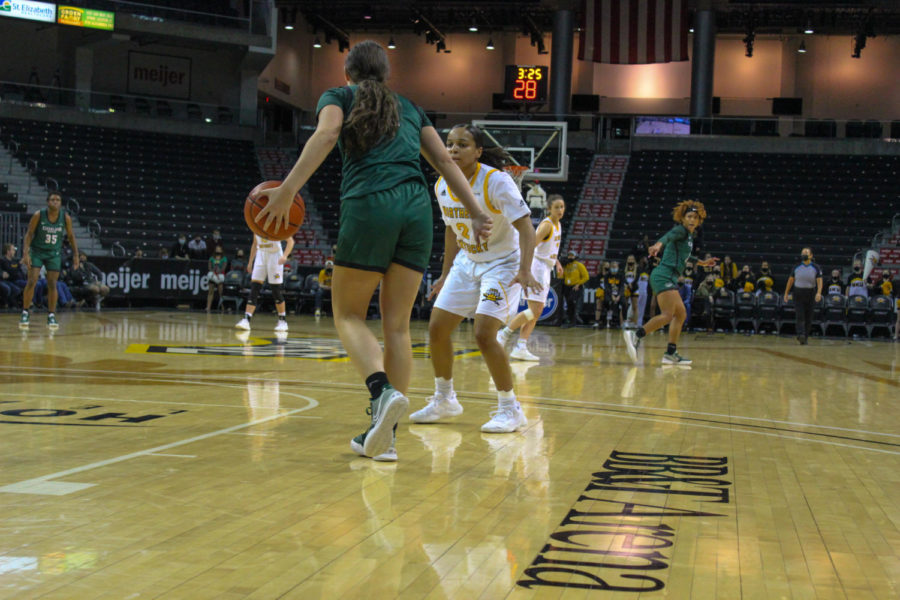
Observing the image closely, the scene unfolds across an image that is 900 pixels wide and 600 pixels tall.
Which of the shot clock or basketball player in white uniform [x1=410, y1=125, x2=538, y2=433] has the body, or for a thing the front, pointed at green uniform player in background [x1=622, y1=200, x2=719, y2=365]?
the shot clock

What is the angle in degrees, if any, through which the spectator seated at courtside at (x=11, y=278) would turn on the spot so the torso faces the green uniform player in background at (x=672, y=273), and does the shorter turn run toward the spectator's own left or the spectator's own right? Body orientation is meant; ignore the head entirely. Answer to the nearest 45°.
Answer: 0° — they already face them

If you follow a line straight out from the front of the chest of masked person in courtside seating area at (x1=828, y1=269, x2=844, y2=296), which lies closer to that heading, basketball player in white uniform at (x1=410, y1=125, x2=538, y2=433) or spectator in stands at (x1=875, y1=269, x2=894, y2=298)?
the basketball player in white uniform

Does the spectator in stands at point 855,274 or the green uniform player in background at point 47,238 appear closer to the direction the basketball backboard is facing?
the green uniform player in background

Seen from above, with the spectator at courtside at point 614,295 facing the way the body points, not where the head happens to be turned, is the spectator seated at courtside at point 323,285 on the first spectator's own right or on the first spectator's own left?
on the first spectator's own right

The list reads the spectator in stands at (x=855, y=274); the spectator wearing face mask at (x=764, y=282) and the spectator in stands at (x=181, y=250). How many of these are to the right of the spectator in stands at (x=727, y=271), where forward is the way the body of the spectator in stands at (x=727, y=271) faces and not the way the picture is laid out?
1

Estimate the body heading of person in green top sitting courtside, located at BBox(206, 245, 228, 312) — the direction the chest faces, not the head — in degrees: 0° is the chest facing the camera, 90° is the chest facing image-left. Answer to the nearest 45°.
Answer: approximately 0°

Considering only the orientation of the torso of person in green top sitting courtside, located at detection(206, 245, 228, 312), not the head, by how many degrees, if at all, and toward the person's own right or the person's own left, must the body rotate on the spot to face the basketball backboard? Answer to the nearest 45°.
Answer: approximately 90° to the person's own left

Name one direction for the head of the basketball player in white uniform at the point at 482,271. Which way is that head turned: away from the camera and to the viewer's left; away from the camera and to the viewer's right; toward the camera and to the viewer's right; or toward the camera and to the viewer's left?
toward the camera and to the viewer's left

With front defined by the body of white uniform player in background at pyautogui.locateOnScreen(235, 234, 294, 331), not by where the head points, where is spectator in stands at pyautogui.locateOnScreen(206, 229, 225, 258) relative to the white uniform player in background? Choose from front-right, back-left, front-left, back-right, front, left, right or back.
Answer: back

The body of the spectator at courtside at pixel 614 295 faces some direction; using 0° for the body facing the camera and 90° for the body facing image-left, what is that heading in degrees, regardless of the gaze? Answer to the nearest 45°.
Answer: approximately 0°
